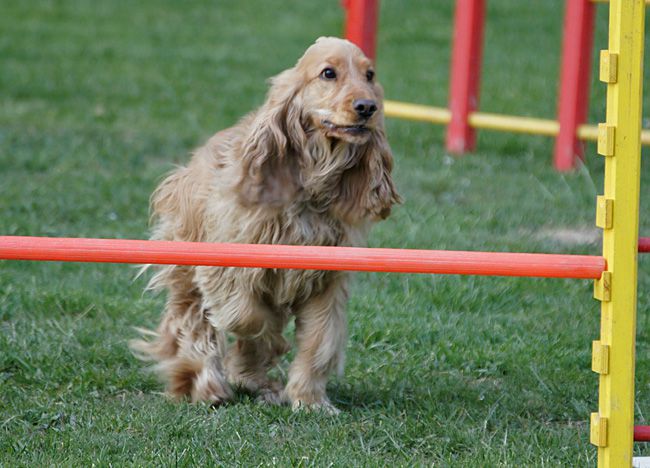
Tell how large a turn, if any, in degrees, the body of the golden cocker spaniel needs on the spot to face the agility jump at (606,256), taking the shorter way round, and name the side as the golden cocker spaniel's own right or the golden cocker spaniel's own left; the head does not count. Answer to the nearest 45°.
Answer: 0° — it already faces it

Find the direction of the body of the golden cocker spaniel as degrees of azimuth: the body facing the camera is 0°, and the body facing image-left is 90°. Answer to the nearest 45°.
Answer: approximately 315°
